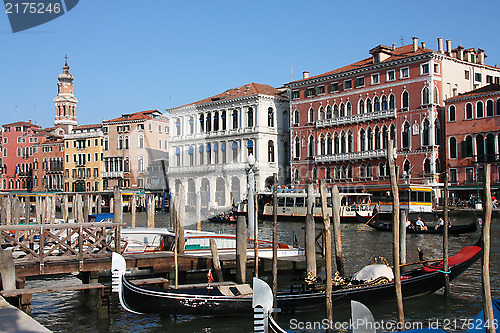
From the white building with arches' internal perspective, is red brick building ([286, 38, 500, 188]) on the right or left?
on its left

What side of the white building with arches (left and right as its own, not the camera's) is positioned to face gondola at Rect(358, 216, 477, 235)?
left

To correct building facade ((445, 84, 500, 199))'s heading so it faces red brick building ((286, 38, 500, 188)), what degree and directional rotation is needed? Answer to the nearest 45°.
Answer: approximately 45° to its right

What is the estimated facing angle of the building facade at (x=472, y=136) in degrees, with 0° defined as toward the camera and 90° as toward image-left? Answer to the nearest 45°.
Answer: approximately 45°

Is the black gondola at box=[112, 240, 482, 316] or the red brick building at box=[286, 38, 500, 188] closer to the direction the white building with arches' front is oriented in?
the black gondola

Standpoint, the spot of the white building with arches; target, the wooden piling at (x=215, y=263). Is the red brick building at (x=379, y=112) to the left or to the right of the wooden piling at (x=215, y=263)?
left

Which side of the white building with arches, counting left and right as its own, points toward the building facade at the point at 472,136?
left

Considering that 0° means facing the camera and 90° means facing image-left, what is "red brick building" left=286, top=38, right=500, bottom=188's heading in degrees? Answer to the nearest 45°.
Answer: approximately 45°

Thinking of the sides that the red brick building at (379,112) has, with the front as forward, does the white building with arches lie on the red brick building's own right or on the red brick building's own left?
on the red brick building's own right
